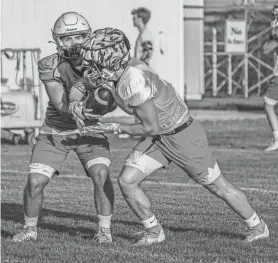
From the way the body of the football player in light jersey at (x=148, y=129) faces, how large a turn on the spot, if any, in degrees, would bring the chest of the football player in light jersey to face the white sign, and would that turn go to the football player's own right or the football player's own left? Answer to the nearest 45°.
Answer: approximately 90° to the football player's own right

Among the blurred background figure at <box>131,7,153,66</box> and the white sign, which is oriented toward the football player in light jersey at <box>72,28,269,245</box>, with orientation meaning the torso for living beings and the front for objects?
the white sign

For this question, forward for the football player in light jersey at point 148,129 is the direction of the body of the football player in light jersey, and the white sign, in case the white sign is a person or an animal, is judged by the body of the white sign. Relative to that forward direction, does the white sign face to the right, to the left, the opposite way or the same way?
to the left

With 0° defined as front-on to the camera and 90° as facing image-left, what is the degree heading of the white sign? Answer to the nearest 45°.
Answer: approximately 0°

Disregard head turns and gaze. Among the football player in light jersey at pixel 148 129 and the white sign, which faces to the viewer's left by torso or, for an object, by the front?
the football player in light jersey

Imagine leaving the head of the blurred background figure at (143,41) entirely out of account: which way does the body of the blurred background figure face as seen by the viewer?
to the viewer's left

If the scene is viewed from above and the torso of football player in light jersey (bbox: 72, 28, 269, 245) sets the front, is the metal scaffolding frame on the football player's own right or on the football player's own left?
on the football player's own right

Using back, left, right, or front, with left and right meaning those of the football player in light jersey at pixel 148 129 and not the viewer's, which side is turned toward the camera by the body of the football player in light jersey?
left

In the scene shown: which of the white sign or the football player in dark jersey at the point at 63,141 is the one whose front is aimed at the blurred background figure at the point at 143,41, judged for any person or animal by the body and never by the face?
the white sign
